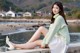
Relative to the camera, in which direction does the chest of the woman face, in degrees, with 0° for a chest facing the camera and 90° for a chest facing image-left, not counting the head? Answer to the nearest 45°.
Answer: approximately 90°
